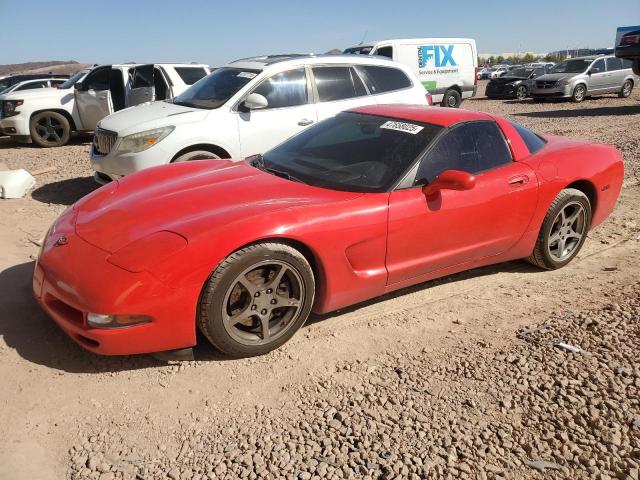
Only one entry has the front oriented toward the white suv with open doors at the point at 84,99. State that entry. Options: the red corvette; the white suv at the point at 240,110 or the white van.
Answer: the white van

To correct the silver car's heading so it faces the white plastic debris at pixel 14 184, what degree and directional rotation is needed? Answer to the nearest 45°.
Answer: approximately 45° to its left

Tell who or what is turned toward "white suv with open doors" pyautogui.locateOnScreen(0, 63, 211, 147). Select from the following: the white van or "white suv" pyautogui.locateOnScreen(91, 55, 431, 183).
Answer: the white van

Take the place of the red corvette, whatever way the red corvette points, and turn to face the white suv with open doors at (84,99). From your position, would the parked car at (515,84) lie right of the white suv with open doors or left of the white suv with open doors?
right

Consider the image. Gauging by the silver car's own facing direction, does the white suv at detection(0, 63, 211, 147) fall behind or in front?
in front

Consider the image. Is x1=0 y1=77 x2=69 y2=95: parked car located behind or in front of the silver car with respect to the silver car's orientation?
in front

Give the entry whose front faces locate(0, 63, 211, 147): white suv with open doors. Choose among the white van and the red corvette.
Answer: the white van

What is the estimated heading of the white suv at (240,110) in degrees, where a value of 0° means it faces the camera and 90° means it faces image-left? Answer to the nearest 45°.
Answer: approximately 45°
